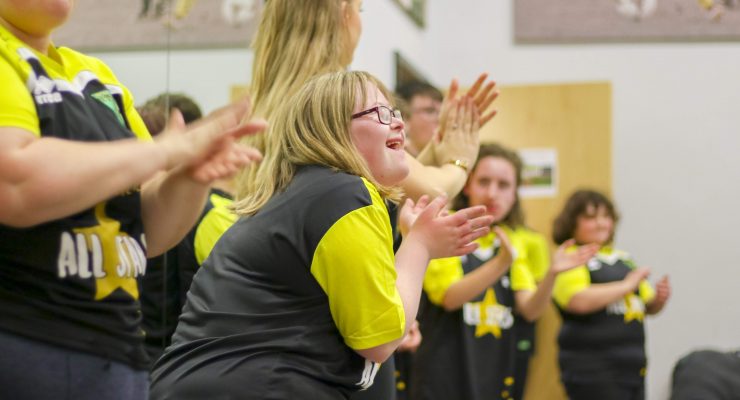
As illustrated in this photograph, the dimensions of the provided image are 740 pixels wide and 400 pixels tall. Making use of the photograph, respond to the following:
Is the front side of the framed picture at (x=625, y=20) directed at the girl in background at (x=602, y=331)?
yes

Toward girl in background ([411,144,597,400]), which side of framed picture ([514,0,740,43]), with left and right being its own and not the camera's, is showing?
front

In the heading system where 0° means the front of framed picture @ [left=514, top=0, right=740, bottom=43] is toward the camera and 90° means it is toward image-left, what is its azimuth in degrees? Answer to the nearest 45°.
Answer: approximately 0°

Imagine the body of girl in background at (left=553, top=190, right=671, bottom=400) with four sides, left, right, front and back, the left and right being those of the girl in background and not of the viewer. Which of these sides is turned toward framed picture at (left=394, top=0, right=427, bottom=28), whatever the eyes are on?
back

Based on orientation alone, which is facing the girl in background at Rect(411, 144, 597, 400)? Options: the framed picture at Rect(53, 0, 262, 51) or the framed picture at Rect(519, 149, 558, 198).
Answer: the framed picture at Rect(519, 149, 558, 198)

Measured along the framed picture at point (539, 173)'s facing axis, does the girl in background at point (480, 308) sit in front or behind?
in front

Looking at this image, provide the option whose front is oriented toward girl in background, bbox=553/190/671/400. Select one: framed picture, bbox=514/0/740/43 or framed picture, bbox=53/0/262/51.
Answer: framed picture, bbox=514/0/740/43

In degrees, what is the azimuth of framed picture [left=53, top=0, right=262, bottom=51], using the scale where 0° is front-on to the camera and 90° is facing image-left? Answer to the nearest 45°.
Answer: approximately 0°
